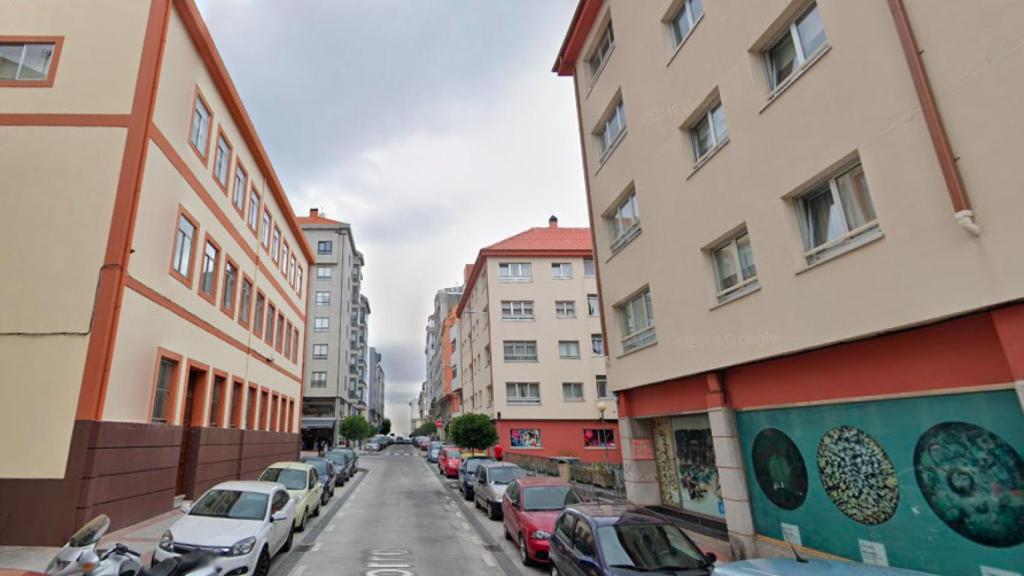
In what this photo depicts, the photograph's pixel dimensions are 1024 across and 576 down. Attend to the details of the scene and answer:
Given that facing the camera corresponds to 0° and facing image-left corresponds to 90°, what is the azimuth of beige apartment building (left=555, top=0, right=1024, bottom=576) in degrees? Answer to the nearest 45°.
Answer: approximately 45°

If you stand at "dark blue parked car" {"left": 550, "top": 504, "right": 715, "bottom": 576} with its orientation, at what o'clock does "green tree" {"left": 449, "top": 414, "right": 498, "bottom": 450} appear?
The green tree is roughly at 7 o'clock from the dark blue parked car.

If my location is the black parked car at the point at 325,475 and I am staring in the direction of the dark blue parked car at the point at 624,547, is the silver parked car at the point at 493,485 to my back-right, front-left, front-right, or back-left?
front-left

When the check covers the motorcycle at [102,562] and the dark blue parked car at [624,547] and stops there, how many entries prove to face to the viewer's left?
1

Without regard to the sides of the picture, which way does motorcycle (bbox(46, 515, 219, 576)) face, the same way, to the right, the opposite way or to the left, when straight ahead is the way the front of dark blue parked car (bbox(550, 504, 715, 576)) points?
to the right

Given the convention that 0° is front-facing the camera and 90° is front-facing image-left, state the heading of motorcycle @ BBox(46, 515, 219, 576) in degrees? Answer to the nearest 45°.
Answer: approximately 90°

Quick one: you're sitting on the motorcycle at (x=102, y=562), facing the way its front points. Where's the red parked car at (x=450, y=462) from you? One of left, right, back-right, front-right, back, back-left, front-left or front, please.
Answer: back-right

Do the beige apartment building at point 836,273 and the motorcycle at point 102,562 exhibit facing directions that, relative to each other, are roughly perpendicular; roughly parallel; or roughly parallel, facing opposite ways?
roughly parallel

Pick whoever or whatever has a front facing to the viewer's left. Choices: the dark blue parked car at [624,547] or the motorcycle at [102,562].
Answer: the motorcycle

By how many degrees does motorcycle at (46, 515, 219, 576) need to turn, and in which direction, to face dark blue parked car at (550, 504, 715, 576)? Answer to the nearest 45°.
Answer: approximately 180°

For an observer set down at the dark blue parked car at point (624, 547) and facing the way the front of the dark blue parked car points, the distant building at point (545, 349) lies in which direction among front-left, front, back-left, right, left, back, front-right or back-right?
back-left

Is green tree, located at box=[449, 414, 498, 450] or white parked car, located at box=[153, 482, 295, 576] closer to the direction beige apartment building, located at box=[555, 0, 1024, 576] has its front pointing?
the white parked car

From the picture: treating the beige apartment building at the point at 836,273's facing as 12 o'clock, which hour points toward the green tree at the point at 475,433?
The green tree is roughly at 3 o'clock from the beige apartment building.

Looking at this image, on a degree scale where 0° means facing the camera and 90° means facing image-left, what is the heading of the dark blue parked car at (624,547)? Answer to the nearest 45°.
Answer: approximately 315°

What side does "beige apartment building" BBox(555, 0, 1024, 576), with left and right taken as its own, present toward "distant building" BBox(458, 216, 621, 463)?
right

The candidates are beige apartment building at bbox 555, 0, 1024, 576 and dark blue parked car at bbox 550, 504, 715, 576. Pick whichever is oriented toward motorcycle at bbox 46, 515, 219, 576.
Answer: the beige apartment building

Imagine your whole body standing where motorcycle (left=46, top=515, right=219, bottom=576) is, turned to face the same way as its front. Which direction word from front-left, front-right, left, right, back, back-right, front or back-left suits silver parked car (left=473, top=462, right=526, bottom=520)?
back-right
